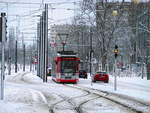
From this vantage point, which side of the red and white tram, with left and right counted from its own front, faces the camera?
front
